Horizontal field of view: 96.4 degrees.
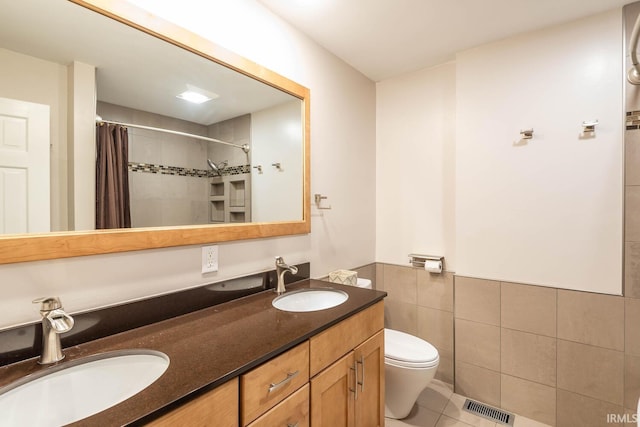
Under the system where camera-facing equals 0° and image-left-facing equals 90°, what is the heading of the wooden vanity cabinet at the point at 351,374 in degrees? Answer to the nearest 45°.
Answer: approximately 315°

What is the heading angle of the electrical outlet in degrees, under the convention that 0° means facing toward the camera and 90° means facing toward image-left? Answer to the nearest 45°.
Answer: approximately 315°

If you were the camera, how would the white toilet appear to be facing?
facing the viewer and to the right of the viewer

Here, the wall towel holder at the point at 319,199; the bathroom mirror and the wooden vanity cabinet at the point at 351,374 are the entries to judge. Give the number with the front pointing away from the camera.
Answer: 0

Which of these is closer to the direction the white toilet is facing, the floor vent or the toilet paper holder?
the floor vent

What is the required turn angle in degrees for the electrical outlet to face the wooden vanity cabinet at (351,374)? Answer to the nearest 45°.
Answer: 0° — it already faces it

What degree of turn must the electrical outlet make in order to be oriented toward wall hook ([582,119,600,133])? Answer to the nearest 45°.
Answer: approximately 45° to its left

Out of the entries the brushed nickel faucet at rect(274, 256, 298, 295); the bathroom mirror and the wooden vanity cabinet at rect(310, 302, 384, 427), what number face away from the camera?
0

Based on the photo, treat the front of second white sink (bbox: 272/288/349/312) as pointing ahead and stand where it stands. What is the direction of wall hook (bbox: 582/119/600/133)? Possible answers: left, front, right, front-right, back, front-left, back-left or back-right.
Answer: front-left

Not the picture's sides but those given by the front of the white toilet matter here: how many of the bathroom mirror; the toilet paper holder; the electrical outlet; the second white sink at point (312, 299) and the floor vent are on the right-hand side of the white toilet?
3

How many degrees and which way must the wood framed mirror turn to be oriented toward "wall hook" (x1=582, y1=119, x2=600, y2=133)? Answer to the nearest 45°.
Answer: approximately 45° to its left

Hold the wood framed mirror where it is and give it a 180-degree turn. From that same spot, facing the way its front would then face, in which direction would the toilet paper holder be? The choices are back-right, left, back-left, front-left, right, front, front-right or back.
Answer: back-right

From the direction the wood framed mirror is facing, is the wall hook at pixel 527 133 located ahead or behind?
ahead

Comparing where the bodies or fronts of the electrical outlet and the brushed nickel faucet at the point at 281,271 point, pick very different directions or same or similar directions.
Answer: same or similar directions

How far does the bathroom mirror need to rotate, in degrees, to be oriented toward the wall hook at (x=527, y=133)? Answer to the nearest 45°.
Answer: approximately 45° to its left
